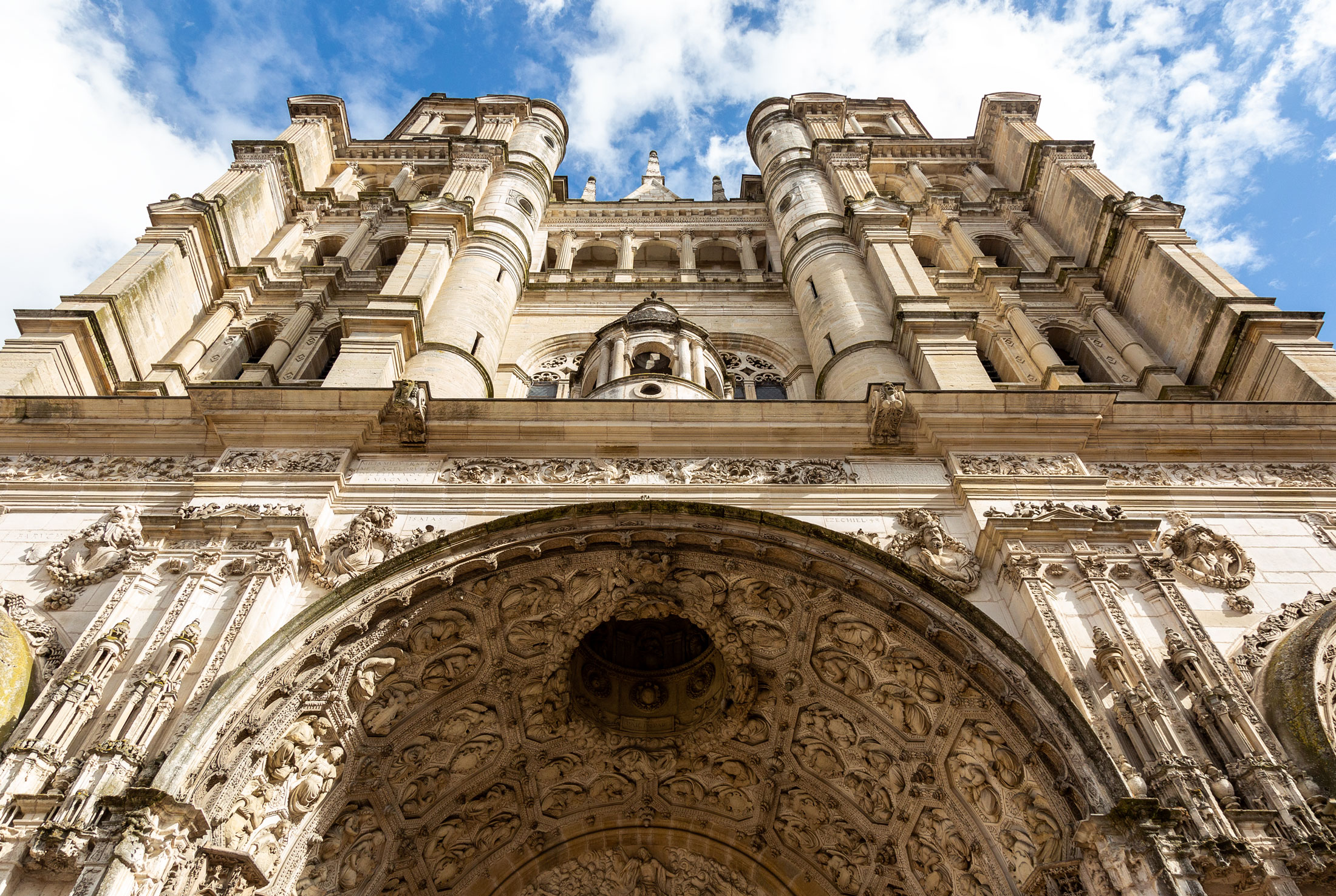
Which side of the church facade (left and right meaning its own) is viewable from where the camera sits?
front
